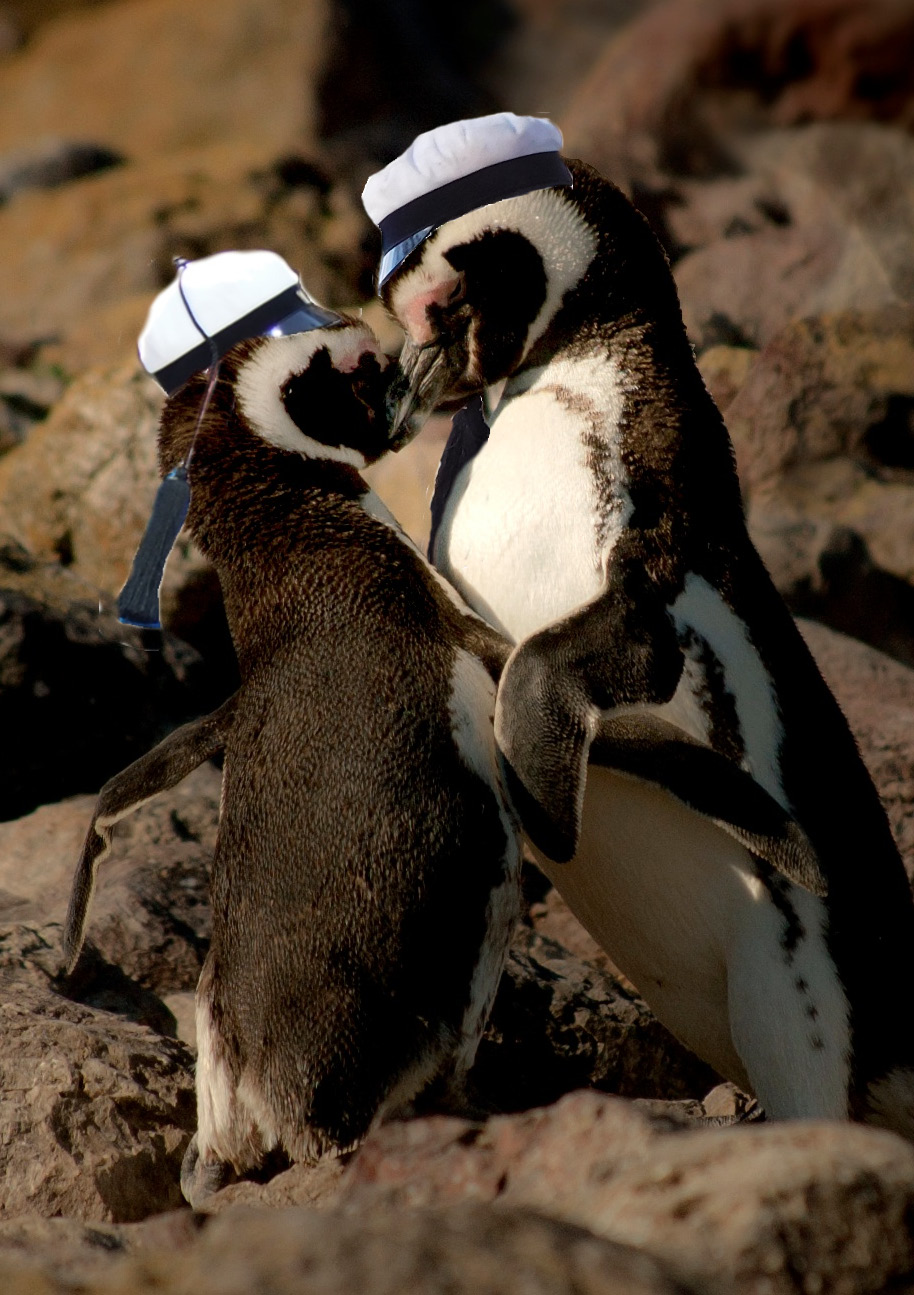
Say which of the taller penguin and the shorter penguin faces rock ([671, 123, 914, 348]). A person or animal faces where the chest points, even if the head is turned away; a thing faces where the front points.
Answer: the shorter penguin

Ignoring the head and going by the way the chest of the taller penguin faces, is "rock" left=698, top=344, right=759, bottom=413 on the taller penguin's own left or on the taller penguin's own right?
on the taller penguin's own right

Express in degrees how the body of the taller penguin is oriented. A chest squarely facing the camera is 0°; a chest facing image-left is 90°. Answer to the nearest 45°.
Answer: approximately 90°

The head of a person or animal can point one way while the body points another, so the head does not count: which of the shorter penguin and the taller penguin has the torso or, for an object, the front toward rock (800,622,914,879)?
the shorter penguin

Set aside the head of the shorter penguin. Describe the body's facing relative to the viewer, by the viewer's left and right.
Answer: facing away from the viewer and to the right of the viewer

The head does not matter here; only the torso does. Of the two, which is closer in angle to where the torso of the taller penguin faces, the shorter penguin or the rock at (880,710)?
the shorter penguin

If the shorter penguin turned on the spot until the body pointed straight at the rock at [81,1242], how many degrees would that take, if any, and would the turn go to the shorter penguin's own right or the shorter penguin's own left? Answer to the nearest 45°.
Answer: approximately 180°

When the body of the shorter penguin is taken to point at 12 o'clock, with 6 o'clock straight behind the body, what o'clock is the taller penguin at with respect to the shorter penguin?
The taller penguin is roughly at 1 o'clock from the shorter penguin.

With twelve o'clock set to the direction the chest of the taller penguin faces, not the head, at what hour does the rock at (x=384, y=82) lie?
The rock is roughly at 3 o'clock from the taller penguin.

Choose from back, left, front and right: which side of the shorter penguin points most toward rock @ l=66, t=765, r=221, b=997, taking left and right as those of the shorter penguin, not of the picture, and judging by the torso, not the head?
left
